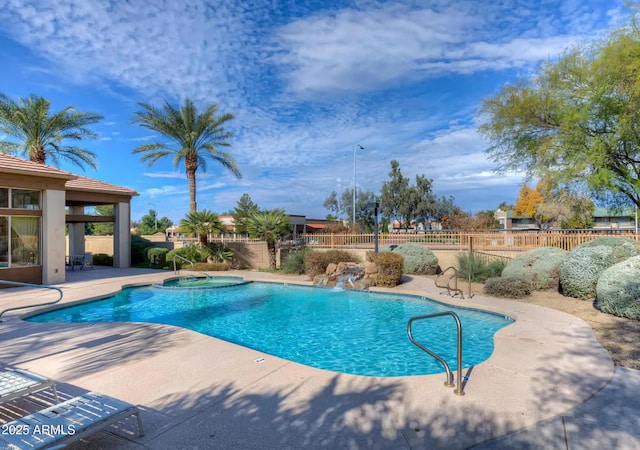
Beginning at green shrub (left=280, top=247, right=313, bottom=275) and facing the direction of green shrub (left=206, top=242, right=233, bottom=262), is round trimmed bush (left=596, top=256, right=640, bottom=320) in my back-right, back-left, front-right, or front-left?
back-left

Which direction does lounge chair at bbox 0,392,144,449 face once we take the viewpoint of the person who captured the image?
facing away from the viewer and to the right of the viewer

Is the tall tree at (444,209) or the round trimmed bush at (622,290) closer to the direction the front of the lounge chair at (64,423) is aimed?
the tall tree

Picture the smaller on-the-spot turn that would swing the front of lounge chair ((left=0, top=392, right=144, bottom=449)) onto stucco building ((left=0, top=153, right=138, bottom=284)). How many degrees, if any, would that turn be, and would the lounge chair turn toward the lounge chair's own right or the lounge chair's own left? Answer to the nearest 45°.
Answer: approximately 45° to the lounge chair's own left

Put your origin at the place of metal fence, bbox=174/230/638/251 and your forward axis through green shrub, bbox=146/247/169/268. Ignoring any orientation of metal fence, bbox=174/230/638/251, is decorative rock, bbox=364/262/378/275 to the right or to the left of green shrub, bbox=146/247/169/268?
left

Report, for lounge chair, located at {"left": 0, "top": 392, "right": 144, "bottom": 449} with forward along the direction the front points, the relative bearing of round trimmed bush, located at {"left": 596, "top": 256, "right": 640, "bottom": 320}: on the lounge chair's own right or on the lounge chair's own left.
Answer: on the lounge chair's own right

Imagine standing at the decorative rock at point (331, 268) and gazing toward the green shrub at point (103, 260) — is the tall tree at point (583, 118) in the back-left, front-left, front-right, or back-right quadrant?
back-right

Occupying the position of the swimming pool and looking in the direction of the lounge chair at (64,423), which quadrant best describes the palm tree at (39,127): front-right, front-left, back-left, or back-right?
back-right

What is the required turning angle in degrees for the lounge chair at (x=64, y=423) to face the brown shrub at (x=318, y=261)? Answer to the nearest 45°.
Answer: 0° — it already faces it

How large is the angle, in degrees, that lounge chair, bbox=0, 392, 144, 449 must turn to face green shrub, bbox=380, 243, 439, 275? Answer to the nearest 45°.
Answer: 0° — it already faces it
